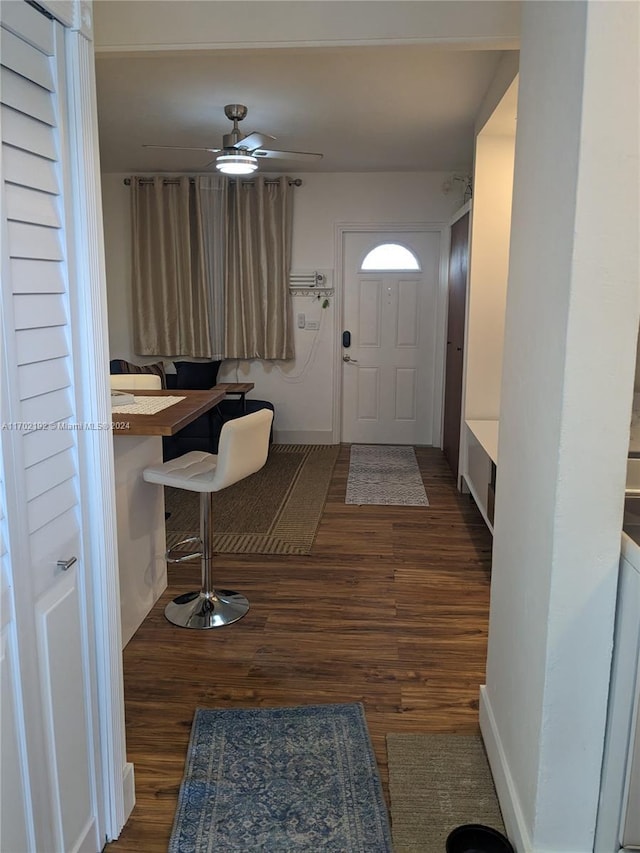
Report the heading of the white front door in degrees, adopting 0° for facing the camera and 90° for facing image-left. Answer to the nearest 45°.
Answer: approximately 0°

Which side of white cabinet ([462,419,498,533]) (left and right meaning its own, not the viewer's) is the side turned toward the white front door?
right

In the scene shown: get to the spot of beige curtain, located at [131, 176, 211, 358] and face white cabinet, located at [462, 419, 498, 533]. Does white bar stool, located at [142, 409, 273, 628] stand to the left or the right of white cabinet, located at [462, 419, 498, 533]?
right

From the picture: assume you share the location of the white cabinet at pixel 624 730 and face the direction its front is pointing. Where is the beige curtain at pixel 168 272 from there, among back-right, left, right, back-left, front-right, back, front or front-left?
front-right

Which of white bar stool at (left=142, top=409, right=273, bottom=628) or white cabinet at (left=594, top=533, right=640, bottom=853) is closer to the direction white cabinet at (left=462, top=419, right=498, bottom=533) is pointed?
the white bar stool

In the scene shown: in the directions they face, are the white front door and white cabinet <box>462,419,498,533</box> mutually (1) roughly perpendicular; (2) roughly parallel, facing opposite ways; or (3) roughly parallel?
roughly perpendicular

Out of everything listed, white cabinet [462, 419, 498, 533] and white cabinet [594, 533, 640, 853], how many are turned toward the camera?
0

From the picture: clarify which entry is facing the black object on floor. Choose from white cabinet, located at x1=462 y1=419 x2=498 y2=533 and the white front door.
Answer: the white front door

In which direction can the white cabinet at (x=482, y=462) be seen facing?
to the viewer's left

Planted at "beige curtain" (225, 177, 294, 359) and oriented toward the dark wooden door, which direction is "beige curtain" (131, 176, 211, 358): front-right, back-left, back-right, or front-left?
back-right

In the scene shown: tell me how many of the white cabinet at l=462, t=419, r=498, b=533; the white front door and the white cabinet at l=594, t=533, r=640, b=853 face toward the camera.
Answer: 1

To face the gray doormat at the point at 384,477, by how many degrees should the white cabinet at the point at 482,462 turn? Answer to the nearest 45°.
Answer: approximately 45° to its right

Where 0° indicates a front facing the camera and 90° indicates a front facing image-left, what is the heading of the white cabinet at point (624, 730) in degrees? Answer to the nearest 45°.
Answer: approximately 90°
